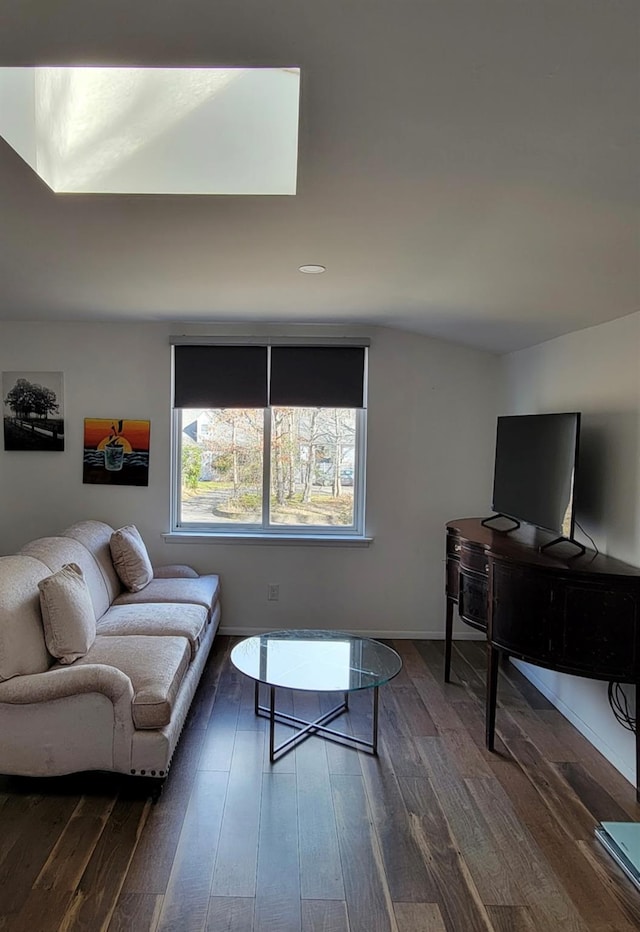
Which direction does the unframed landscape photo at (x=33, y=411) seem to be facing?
toward the camera

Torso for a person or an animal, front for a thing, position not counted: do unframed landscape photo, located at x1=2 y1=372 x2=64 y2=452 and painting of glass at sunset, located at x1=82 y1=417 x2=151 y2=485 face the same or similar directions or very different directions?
same or similar directions

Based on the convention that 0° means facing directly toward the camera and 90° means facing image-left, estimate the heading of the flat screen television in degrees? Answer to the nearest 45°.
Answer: approximately 45°

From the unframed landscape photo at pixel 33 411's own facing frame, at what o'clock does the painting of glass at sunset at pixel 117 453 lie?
the painting of glass at sunset at pixel 117 453 is roughly at 10 o'clock from the unframed landscape photo at pixel 33 411.

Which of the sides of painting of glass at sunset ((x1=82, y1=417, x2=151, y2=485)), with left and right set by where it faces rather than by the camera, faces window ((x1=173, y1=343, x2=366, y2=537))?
left

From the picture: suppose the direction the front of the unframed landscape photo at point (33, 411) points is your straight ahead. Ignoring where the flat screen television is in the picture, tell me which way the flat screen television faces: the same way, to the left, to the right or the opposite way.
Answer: to the right

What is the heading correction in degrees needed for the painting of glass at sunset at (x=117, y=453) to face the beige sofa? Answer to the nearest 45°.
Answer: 0° — it already faces it

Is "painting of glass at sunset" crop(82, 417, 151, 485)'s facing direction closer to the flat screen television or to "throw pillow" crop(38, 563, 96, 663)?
the throw pillow

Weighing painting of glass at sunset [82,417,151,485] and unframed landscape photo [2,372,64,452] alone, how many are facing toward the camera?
2

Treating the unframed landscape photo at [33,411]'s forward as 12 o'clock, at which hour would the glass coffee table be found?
The glass coffee table is roughly at 11 o'clock from the unframed landscape photo.

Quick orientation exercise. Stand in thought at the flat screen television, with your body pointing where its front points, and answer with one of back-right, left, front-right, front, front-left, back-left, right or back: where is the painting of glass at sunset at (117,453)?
front-right

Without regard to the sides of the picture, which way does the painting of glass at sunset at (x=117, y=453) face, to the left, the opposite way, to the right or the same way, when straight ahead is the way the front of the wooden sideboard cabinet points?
to the left

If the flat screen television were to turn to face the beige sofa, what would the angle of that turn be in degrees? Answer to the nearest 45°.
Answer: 0° — it already faces it

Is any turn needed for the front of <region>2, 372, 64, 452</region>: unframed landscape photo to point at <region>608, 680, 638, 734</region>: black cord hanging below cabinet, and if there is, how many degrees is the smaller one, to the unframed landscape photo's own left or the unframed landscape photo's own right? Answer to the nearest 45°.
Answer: approximately 45° to the unframed landscape photo's own left

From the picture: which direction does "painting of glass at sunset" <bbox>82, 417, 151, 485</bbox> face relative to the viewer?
toward the camera

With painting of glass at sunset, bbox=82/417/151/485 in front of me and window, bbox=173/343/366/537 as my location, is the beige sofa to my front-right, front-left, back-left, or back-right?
front-left
